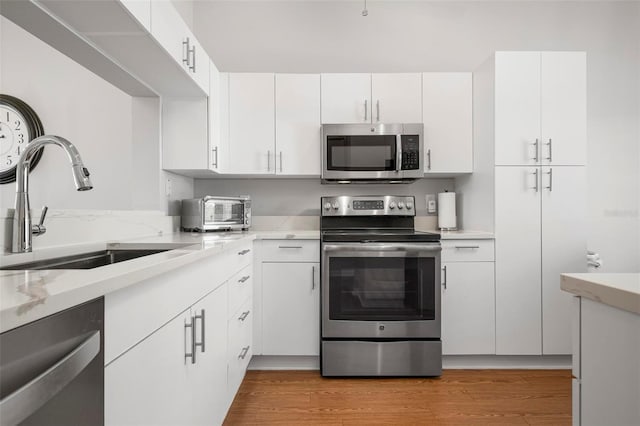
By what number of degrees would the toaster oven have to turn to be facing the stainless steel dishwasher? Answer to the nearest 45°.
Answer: approximately 45° to its right

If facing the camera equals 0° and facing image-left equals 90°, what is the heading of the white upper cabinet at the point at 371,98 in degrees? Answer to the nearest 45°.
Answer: approximately 0°

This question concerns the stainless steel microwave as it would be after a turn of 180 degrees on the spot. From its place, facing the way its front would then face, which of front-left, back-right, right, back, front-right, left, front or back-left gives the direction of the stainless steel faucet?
back-left

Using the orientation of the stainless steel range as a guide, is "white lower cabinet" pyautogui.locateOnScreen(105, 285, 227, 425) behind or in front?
in front

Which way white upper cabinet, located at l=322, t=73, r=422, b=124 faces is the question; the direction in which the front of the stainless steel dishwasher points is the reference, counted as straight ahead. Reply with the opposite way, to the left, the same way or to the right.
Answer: to the right

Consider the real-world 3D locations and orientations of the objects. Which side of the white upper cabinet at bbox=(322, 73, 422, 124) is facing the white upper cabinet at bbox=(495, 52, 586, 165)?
left

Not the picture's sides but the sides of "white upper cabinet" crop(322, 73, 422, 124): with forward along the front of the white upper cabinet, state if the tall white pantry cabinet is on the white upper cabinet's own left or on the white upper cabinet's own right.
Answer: on the white upper cabinet's own left

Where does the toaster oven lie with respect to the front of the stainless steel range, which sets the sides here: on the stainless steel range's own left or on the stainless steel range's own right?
on the stainless steel range's own right

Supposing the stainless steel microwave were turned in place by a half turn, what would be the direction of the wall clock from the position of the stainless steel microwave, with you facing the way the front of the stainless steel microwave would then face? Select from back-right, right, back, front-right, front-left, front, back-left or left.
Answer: back-left

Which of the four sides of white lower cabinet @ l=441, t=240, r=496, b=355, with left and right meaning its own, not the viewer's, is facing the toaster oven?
right
